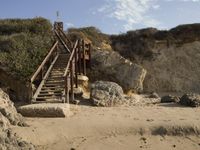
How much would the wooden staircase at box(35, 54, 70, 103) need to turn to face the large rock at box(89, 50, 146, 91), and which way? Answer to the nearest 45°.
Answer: approximately 135° to its left

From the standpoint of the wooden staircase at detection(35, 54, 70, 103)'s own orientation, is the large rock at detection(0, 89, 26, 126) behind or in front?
in front

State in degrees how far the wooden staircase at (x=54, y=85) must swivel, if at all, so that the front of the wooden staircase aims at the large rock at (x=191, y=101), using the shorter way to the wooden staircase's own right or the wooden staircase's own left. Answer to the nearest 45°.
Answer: approximately 90° to the wooden staircase's own left

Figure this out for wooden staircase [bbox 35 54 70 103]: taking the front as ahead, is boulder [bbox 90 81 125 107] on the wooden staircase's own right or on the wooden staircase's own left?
on the wooden staircase's own left

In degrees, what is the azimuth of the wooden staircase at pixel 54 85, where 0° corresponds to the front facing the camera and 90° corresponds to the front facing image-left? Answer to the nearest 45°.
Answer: approximately 0°

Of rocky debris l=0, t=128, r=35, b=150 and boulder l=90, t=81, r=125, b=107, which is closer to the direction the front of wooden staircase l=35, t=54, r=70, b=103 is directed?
the rocky debris

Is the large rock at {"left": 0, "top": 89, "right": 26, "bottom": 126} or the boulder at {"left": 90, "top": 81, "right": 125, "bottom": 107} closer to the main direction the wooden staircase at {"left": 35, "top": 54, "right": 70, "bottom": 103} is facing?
the large rock

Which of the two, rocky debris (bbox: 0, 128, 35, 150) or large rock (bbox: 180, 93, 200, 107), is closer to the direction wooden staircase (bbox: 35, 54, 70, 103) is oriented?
the rocky debris
